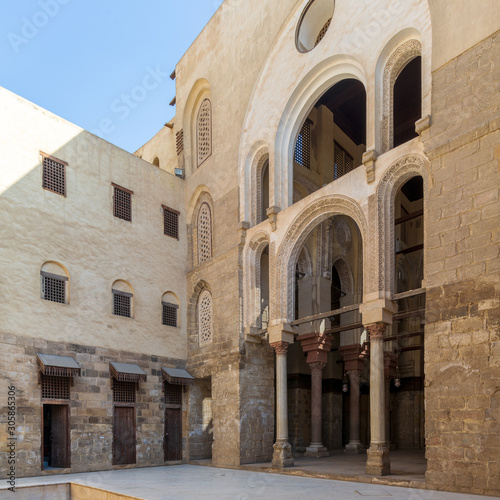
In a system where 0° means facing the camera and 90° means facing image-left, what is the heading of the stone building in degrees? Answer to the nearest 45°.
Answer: approximately 45°
